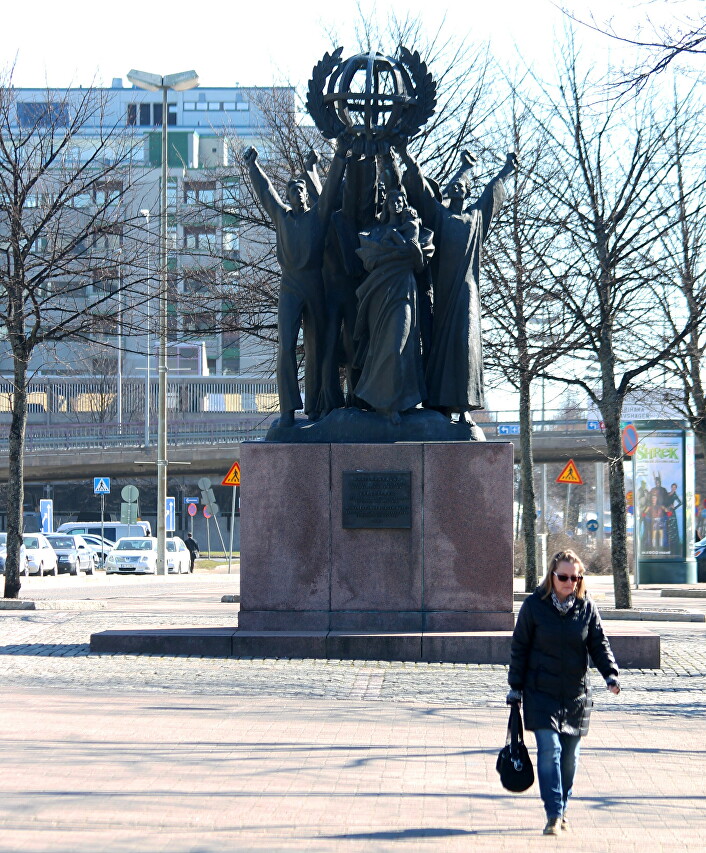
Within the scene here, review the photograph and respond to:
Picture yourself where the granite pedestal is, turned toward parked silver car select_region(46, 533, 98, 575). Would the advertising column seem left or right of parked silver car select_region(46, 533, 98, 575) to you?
right

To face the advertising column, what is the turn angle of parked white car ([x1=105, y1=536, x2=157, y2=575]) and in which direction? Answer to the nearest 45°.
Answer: approximately 90° to its left

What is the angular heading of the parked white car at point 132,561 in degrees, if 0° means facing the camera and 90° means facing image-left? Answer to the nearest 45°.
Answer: approximately 45°

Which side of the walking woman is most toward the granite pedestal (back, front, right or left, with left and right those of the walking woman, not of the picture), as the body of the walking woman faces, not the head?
back

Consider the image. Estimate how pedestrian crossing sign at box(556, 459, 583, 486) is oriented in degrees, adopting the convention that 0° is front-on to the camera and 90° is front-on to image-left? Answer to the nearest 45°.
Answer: approximately 0°

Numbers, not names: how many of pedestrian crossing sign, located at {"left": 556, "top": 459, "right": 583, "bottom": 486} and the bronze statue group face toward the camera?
2

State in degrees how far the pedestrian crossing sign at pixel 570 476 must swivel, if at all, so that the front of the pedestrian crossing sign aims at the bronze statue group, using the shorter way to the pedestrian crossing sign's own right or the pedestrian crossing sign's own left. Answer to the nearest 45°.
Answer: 0° — it already faces it

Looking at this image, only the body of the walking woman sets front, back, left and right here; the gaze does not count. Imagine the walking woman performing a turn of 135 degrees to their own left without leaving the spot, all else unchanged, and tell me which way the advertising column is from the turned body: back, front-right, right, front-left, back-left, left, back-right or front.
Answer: front-left

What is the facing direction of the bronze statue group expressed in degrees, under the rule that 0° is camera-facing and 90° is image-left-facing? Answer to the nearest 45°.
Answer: approximately 0°

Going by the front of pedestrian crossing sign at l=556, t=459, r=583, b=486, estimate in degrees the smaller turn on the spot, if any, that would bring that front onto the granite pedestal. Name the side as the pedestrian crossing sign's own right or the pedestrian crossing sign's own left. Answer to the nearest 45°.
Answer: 0° — it already faces it
